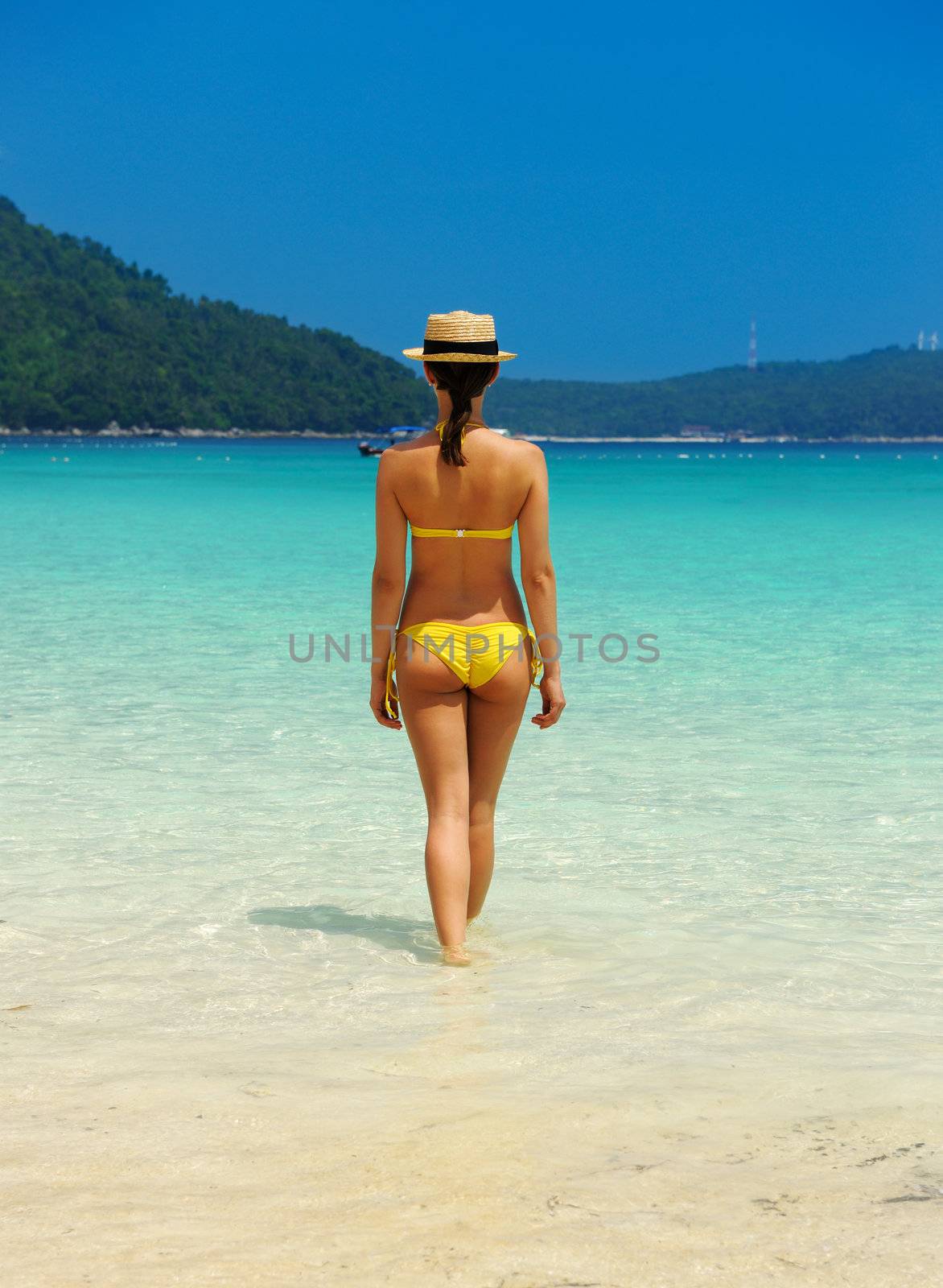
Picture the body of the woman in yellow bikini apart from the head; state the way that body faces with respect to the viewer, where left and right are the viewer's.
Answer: facing away from the viewer

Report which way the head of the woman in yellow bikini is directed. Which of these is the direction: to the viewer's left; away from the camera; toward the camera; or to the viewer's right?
away from the camera
